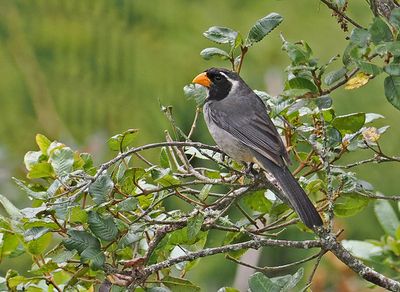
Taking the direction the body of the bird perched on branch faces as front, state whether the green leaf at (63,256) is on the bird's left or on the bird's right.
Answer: on the bird's left

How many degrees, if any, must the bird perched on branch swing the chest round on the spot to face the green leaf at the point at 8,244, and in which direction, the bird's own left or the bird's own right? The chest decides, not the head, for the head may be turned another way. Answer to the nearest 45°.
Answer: approximately 45° to the bird's own left

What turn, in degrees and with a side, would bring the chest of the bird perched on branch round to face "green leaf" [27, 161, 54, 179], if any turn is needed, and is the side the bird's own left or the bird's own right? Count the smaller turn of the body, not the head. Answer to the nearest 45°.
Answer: approximately 45° to the bird's own left

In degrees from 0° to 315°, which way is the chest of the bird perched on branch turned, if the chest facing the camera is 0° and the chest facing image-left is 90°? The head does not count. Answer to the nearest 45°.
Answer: approximately 90°

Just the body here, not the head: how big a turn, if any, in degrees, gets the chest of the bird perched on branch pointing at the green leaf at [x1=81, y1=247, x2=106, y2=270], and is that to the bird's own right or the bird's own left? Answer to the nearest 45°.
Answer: approximately 45° to the bird's own left
